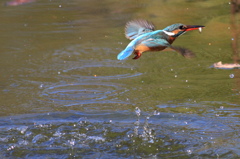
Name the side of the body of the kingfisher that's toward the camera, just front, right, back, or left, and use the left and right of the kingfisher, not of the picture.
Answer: right
